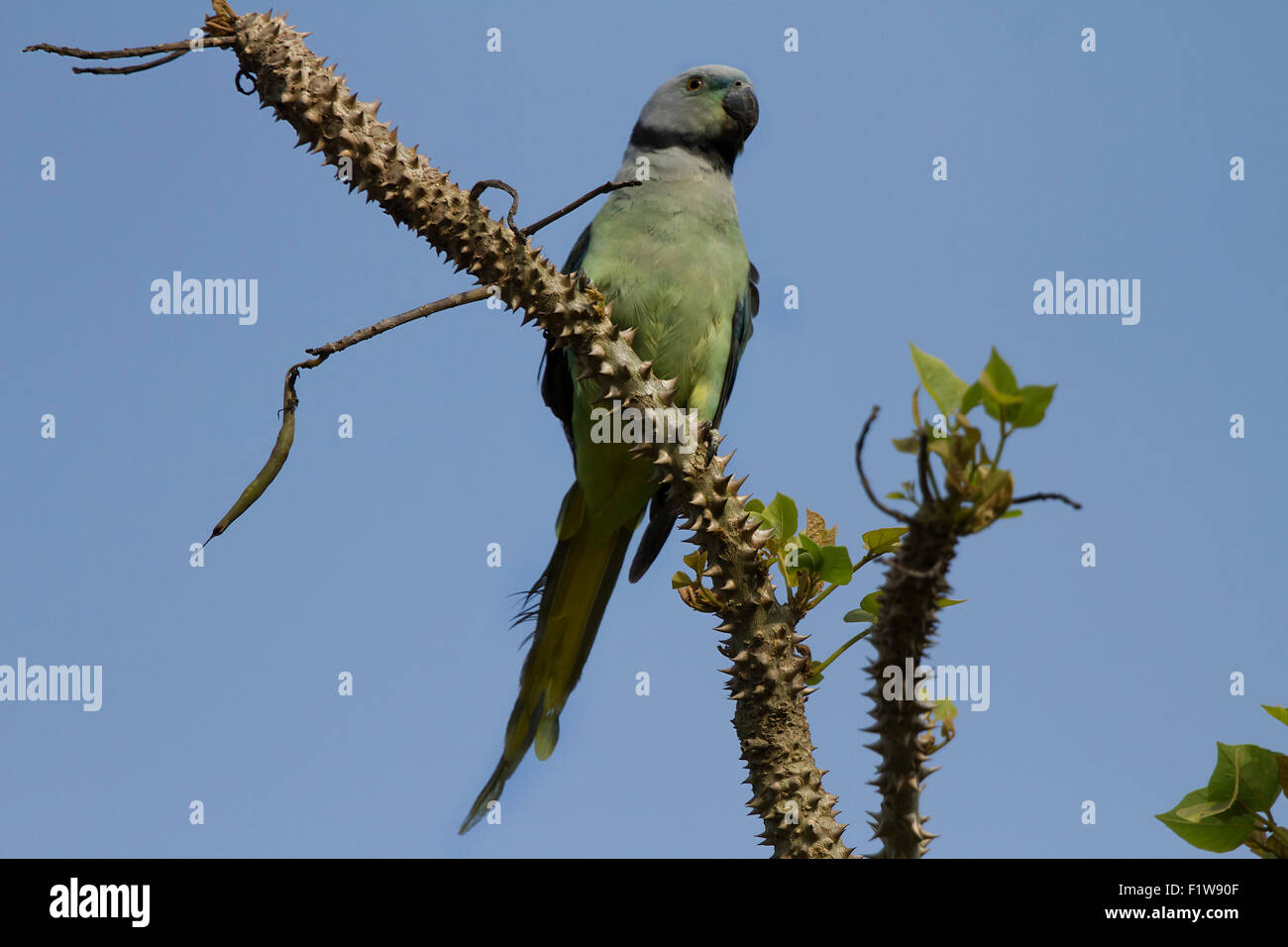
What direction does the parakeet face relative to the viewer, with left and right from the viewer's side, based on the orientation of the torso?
facing the viewer and to the right of the viewer
